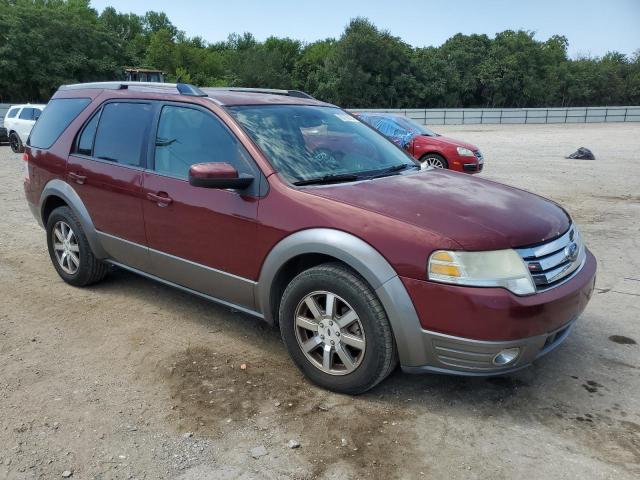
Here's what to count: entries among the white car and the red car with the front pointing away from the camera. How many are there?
0

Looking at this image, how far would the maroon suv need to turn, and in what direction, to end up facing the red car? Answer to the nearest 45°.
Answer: approximately 135° to its left

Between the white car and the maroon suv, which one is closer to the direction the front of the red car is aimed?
the maroon suv

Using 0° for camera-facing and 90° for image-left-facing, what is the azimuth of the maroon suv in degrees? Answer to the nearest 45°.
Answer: approximately 315°

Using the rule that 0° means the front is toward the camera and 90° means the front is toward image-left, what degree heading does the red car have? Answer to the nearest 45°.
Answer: approximately 315°

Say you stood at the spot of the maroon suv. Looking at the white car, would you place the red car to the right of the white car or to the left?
right

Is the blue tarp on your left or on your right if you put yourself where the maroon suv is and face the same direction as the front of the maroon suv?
on your left

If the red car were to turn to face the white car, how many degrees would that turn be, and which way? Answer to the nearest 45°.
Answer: approximately 135° to its right

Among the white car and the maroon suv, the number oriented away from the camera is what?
0
